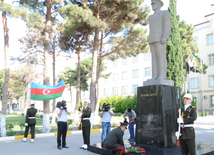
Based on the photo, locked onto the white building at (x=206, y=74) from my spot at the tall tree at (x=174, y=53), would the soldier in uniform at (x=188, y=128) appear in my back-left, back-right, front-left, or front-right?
back-right

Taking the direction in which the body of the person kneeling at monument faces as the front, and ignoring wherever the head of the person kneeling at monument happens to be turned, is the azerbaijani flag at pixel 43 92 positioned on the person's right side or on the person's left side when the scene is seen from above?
on the person's left side

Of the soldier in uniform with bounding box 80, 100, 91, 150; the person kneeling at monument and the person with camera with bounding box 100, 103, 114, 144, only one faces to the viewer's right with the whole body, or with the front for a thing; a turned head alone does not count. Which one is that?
the person kneeling at monument

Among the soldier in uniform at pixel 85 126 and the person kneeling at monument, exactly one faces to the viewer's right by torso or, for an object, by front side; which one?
the person kneeling at monument

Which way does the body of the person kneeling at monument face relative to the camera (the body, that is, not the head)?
to the viewer's right
